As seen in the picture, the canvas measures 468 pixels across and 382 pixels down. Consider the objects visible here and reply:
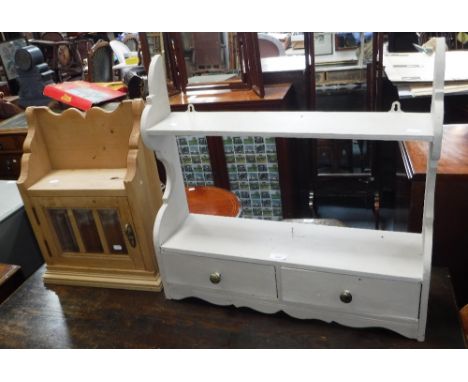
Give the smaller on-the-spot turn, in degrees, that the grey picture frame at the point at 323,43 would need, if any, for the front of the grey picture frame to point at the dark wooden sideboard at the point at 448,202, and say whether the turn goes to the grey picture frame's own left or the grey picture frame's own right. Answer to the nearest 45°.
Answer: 0° — it already faces it

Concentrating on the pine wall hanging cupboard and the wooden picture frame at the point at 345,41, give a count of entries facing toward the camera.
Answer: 2
